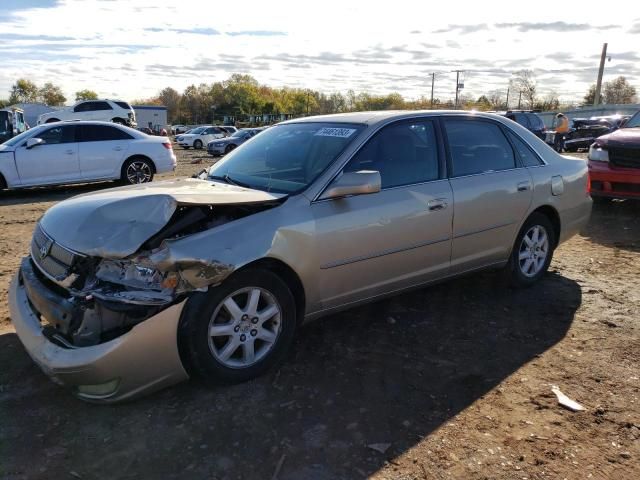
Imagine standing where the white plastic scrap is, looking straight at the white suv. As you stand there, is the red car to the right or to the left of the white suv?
right

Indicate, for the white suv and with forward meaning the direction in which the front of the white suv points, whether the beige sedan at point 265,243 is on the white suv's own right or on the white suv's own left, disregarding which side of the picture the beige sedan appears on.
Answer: on the white suv's own left

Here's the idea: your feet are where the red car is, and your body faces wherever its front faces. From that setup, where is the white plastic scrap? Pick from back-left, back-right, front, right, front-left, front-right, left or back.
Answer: front-left

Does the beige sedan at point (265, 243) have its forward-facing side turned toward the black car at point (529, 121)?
no

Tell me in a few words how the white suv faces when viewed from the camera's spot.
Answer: facing to the left of the viewer

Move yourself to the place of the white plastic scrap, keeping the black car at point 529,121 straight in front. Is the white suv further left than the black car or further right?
left

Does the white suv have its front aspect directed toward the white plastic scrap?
no

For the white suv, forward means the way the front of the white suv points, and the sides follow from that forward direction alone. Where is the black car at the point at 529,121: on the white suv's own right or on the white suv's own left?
on the white suv's own left

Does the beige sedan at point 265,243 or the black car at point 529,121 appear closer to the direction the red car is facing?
the beige sedan

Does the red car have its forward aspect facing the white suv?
no

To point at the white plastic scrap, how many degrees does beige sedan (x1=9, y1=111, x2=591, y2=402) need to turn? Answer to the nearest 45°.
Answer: approximately 135° to its left

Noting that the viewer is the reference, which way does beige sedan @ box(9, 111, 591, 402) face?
facing the viewer and to the left of the viewer

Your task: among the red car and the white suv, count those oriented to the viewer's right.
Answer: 0

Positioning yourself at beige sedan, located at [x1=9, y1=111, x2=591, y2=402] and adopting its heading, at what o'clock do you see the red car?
The red car is roughly at 6 o'clock from the beige sedan.
